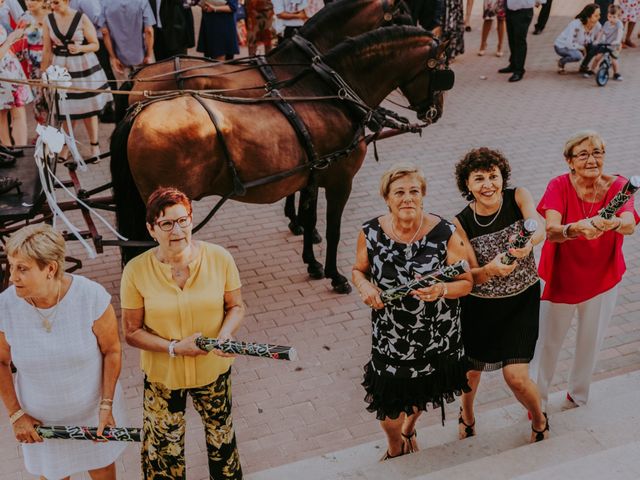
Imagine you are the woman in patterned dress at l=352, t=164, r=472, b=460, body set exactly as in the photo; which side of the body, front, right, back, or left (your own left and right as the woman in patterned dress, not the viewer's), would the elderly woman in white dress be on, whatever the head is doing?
right

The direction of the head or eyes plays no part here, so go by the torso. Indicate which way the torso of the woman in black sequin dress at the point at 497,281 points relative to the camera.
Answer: toward the camera

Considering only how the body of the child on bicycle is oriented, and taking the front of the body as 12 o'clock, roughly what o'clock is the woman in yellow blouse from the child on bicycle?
The woman in yellow blouse is roughly at 11 o'clock from the child on bicycle.

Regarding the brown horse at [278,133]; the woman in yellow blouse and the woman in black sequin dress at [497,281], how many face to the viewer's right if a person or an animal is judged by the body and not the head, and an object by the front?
1

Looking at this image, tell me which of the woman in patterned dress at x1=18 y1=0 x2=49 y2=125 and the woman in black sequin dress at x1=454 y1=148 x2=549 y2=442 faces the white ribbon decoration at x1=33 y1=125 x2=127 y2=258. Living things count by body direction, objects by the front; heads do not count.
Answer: the woman in patterned dress

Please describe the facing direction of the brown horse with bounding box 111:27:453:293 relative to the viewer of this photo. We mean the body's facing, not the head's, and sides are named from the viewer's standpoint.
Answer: facing to the right of the viewer

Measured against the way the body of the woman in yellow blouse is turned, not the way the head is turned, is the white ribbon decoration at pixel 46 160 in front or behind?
behind

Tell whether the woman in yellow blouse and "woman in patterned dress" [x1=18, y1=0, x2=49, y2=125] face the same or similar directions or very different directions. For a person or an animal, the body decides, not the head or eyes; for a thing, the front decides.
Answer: same or similar directions

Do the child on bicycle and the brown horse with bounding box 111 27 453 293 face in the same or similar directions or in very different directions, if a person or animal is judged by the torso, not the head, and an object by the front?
very different directions

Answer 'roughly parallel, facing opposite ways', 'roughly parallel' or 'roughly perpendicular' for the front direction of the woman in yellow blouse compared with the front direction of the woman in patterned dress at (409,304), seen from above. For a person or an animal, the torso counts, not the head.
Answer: roughly parallel

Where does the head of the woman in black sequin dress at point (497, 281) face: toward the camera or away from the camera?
toward the camera

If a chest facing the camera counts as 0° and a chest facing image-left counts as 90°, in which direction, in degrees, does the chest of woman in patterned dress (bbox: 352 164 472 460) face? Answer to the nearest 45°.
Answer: approximately 0°
